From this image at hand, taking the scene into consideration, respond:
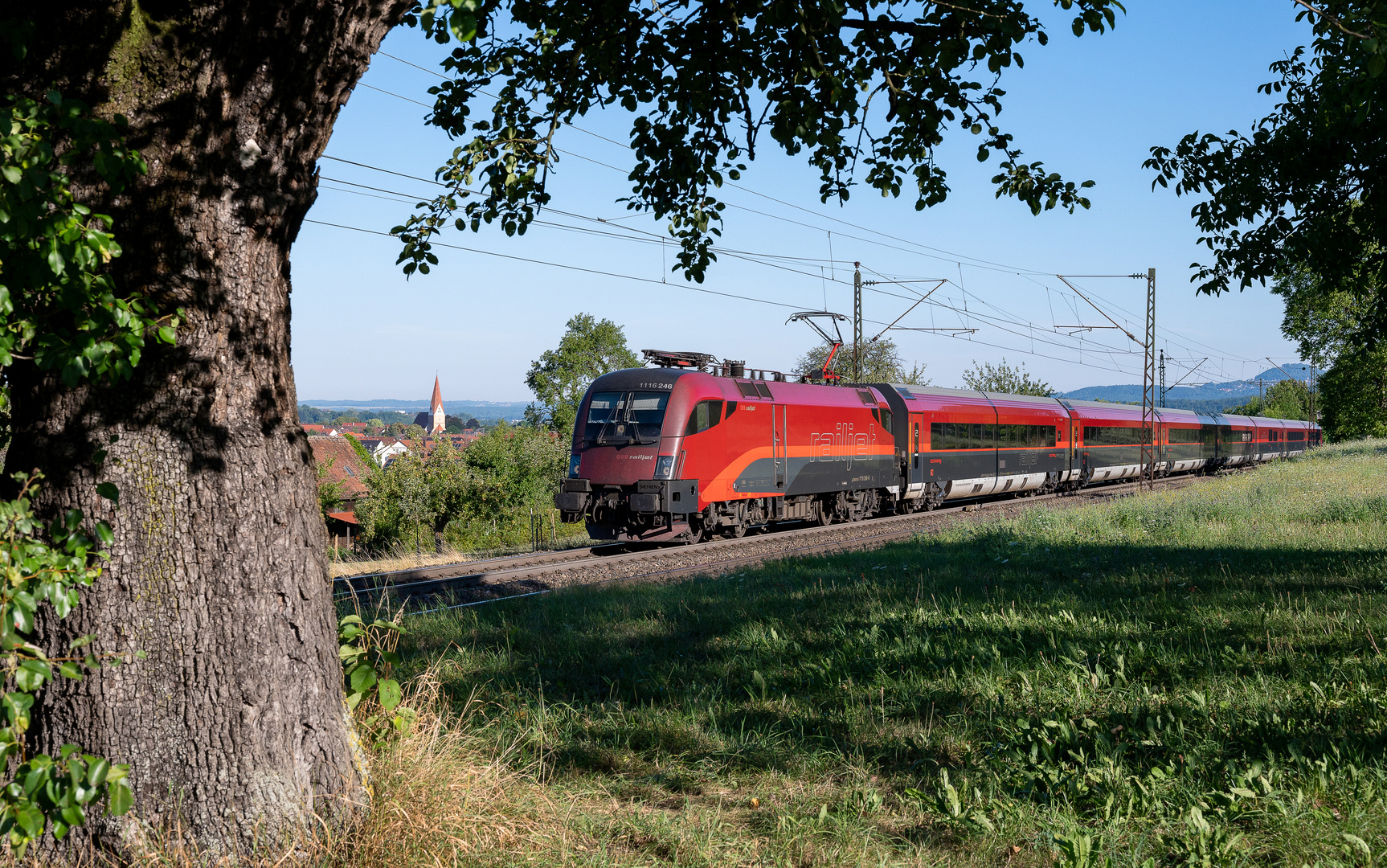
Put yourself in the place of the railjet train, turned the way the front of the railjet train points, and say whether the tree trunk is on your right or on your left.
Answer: on your left

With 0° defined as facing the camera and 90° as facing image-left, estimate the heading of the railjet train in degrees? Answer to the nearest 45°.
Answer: approximately 45°

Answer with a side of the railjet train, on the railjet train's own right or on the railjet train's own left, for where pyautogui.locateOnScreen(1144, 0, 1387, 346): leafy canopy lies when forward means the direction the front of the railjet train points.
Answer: on the railjet train's own left
